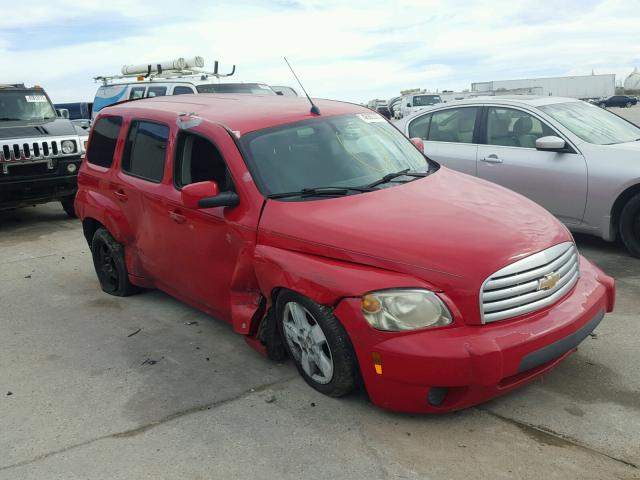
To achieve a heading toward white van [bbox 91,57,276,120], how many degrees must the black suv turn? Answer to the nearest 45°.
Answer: approximately 90° to its left

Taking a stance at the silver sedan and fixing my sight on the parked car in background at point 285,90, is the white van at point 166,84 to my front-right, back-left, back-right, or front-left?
front-left

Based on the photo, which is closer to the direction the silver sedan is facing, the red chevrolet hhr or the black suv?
the red chevrolet hhr

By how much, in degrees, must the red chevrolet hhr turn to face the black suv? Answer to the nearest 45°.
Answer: approximately 180°

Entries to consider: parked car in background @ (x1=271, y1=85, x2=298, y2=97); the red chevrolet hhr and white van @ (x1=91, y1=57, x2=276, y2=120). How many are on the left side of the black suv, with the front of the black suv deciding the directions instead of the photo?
2

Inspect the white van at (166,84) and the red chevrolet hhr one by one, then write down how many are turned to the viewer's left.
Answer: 0

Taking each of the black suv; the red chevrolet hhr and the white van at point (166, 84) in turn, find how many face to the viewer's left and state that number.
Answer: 0

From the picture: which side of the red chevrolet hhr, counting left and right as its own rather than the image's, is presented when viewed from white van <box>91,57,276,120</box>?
back

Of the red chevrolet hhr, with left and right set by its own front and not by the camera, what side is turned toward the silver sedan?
left

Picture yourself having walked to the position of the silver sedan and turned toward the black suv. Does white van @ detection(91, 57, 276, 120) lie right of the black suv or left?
right

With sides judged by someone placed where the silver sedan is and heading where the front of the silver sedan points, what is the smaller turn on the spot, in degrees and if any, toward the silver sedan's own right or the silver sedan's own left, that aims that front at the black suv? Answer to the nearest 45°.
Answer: approximately 135° to the silver sedan's own right

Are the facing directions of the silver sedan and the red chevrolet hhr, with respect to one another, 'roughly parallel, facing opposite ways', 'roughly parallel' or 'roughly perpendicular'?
roughly parallel
